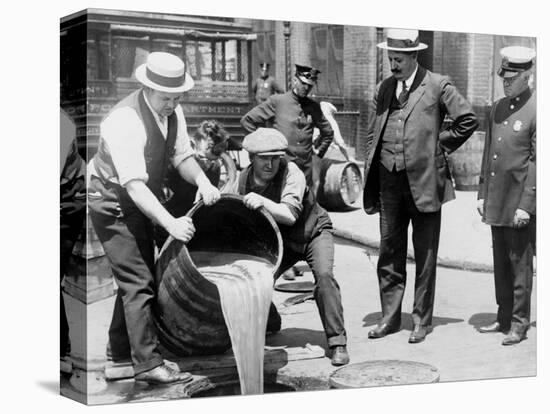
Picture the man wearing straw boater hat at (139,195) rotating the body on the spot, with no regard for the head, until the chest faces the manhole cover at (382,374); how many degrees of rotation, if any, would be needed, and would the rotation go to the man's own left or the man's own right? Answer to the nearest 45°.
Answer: approximately 45° to the man's own left

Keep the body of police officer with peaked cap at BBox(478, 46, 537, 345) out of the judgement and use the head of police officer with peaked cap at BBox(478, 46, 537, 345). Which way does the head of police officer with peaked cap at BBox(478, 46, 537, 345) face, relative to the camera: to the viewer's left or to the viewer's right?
to the viewer's left

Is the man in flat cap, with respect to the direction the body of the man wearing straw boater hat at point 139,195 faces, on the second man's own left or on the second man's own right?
on the second man's own left

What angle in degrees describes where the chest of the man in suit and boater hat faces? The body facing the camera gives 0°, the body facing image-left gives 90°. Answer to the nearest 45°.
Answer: approximately 45°

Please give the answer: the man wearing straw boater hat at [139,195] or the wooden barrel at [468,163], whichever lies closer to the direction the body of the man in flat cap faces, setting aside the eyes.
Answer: the man wearing straw boater hat

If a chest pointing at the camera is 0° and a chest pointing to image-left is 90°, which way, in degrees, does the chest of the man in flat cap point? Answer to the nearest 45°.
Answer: approximately 45°
